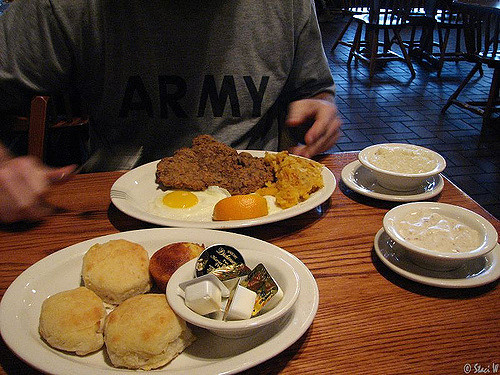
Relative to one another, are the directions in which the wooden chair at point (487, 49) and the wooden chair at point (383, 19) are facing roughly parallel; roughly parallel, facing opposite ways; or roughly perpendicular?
roughly perpendicular
